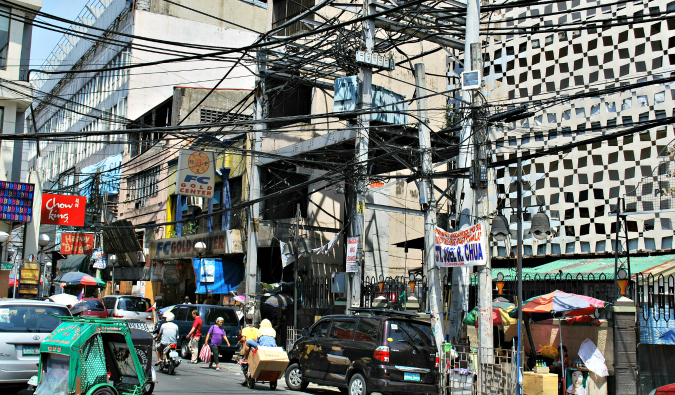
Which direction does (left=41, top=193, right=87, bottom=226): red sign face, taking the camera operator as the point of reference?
facing the viewer

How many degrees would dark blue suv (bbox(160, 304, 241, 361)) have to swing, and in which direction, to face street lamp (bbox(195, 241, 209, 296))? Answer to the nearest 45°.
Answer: approximately 45° to its right

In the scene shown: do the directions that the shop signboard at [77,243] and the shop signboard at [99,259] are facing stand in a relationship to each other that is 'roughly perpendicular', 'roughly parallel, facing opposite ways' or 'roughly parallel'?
roughly parallel

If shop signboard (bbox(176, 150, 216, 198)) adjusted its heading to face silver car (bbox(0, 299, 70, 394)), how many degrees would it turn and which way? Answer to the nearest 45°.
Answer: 0° — it already faces it

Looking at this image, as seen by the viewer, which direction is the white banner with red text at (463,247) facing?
toward the camera

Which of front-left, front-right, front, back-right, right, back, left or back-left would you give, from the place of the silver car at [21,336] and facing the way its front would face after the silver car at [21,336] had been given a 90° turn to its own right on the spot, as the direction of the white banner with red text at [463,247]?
front

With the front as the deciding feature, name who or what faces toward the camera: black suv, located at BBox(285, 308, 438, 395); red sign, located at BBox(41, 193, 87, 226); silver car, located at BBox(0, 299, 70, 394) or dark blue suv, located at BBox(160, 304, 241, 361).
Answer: the red sign

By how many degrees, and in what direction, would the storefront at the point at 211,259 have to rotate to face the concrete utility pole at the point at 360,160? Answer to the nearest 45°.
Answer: approximately 45° to its left

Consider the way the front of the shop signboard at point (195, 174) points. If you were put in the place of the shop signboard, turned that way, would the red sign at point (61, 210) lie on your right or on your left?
on your right

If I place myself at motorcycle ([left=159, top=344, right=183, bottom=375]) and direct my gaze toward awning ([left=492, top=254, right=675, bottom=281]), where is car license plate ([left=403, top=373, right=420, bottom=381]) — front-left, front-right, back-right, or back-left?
front-right

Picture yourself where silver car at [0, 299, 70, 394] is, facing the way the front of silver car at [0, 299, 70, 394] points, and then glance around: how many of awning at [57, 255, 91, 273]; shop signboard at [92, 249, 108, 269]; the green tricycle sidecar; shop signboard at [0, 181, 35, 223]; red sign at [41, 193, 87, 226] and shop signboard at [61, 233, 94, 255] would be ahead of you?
5

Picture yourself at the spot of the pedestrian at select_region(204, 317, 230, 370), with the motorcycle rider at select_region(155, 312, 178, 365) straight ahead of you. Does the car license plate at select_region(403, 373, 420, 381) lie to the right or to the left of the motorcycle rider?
left

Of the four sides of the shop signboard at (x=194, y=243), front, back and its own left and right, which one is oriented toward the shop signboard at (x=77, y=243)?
right
